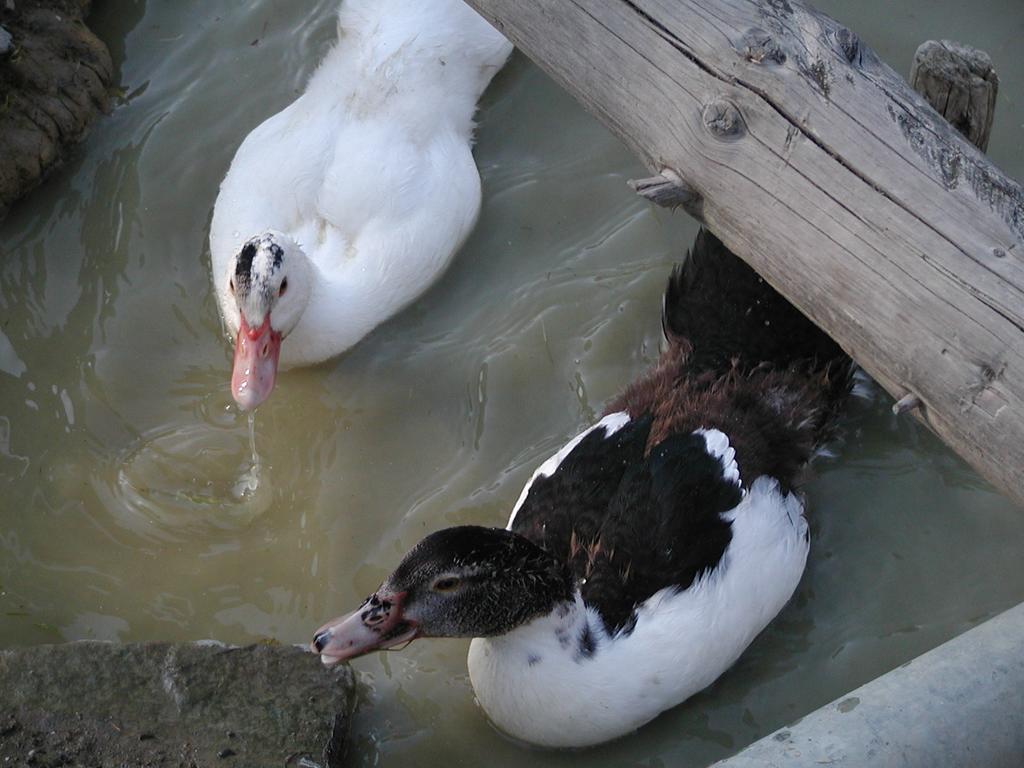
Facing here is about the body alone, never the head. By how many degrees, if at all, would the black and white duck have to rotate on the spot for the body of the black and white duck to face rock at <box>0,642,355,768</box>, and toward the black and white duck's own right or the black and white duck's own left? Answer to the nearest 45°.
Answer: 0° — it already faces it

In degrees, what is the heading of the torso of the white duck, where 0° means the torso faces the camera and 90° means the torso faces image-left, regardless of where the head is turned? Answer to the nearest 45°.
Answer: approximately 0°

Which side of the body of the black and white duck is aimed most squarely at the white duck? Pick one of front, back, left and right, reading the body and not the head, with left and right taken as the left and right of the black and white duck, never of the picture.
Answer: right

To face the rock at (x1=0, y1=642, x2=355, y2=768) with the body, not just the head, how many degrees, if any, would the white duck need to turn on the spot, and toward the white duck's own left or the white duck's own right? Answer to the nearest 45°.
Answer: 0° — it already faces it

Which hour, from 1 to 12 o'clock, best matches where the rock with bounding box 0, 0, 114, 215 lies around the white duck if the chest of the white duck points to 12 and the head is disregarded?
The rock is roughly at 4 o'clock from the white duck.

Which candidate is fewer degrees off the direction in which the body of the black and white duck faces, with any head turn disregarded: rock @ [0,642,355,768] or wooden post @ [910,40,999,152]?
the rock

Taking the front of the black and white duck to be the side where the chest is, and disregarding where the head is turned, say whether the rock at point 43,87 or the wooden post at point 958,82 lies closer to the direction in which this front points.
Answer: the rock

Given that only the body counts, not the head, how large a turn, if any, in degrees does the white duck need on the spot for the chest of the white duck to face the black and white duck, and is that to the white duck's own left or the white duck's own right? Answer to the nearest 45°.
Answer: approximately 45° to the white duck's own left
